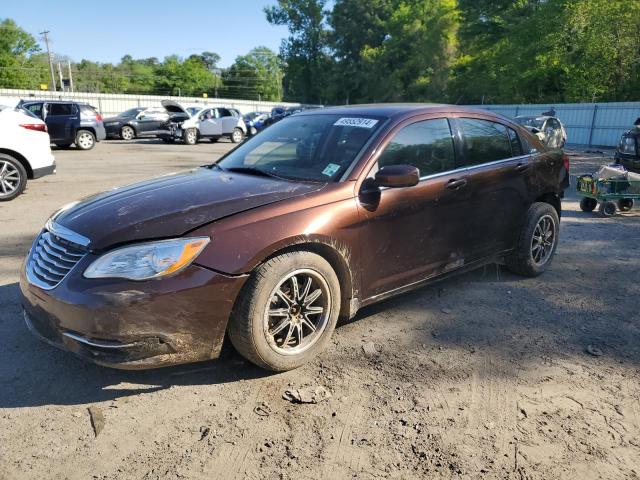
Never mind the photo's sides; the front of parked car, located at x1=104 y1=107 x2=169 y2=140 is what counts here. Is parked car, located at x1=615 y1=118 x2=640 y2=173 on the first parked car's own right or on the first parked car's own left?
on the first parked car's own left

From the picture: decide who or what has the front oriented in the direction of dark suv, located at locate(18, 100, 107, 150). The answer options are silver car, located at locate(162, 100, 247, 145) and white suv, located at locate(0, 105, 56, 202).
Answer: the silver car

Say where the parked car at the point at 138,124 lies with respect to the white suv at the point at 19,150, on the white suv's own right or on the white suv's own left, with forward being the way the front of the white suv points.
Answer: on the white suv's own right

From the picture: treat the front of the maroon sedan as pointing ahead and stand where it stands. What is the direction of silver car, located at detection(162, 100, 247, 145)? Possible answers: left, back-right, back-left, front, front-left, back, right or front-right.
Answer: back-right

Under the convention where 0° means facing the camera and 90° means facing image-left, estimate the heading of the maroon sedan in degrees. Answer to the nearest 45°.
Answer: approximately 45°

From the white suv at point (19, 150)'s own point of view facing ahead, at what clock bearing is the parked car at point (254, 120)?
The parked car is roughly at 4 o'clock from the white suv.

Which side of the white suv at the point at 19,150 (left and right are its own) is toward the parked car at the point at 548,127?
back

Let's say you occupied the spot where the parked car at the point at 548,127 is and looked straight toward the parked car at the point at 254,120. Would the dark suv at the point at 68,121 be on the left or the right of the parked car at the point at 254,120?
left

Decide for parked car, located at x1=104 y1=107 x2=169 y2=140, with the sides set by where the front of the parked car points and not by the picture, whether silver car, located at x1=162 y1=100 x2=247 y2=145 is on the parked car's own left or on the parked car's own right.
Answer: on the parked car's own left

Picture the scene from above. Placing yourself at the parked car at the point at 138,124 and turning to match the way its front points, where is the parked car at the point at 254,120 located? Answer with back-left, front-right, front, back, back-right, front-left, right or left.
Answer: back
